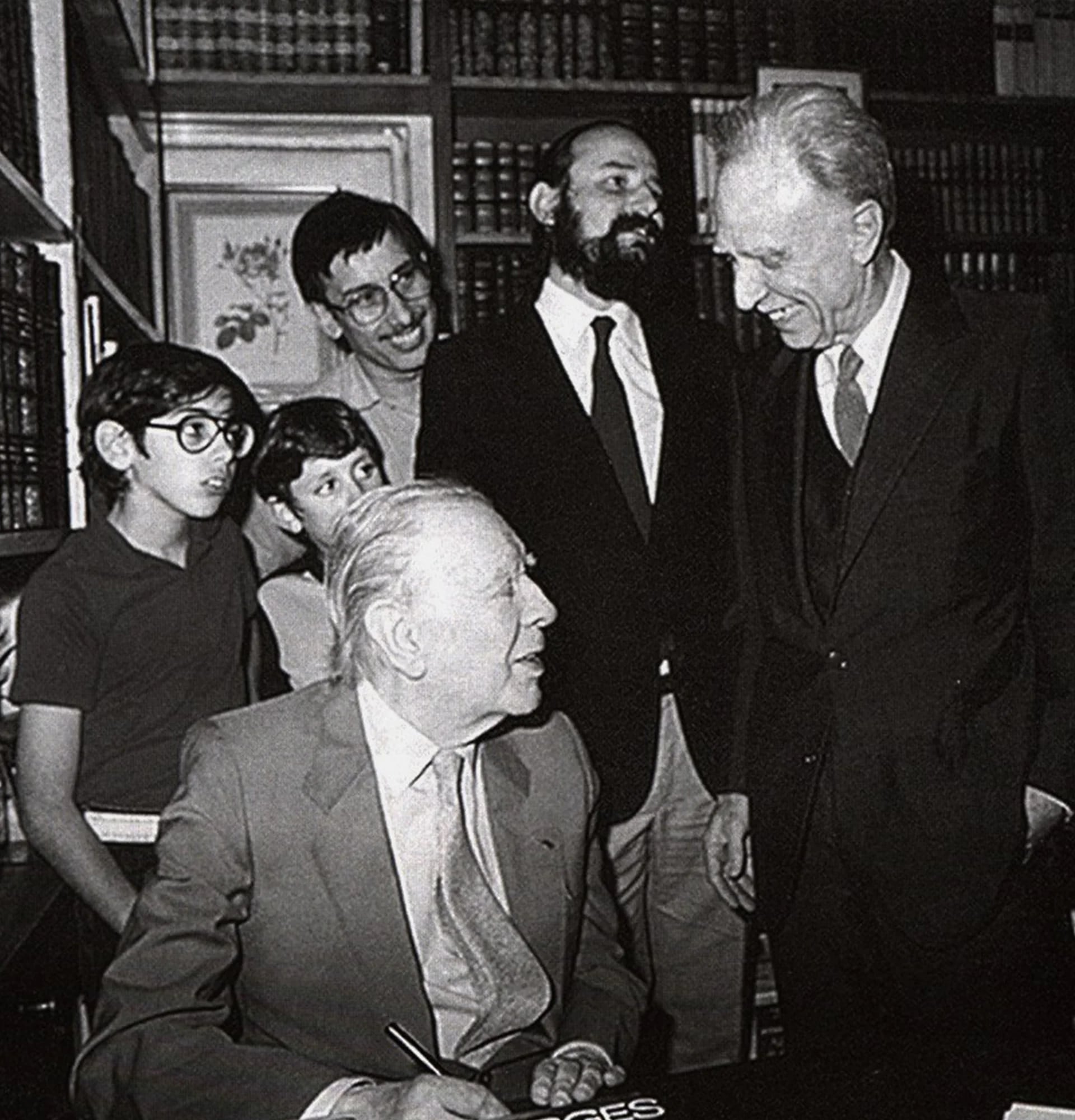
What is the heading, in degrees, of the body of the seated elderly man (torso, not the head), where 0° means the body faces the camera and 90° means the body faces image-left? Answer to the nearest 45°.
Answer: approximately 315°

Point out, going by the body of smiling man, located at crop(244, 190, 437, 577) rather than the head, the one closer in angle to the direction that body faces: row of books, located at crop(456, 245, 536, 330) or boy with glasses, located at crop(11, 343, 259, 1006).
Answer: the boy with glasses

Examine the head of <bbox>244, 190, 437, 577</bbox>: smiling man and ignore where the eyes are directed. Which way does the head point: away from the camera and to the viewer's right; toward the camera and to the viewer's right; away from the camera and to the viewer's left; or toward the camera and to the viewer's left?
toward the camera and to the viewer's right

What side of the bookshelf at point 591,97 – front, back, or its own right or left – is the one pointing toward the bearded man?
front

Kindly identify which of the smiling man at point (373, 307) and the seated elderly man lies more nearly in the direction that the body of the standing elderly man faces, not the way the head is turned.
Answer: the seated elderly man

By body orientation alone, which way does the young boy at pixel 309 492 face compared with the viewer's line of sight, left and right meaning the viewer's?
facing the viewer and to the right of the viewer

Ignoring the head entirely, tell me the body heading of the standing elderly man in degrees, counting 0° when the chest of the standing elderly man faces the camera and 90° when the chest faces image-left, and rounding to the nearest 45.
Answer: approximately 45°

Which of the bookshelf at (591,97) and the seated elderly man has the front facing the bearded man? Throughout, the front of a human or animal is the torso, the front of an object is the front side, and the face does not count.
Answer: the bookshelf

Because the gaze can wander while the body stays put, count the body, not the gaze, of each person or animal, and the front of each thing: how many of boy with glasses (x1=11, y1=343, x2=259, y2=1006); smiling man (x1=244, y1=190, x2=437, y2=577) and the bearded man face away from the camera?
0

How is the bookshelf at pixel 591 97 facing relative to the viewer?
toward the camera

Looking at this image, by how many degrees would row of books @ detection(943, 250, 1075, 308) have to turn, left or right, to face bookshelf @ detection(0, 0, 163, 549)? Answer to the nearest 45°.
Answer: approximately 45° to its right

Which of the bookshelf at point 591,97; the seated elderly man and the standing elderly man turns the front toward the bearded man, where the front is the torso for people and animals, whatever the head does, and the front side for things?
the bookshelf

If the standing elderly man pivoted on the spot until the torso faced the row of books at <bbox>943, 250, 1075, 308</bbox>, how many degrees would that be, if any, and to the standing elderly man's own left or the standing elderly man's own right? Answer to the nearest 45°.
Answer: approximately 135° to the standing elderly man's own right
